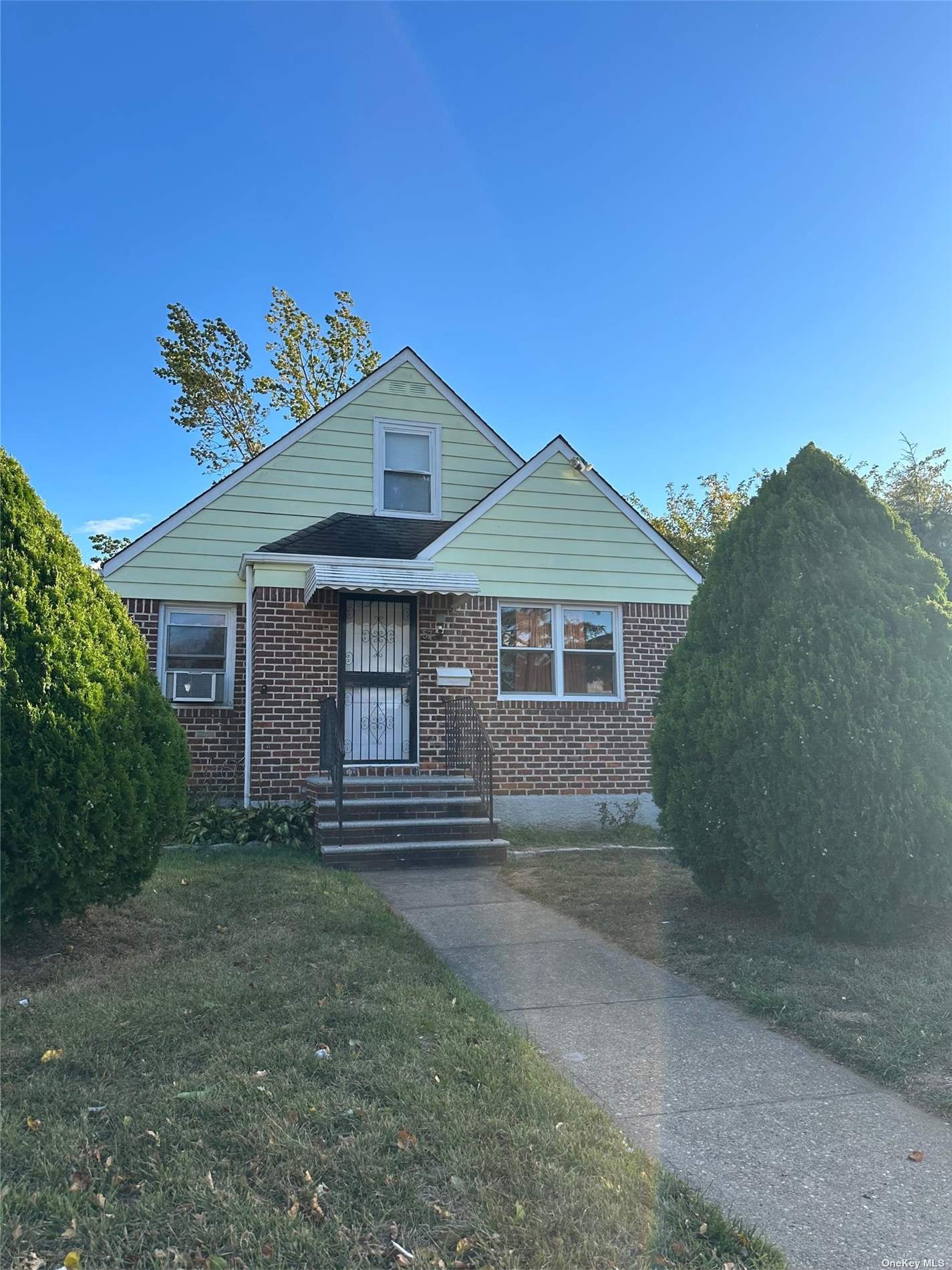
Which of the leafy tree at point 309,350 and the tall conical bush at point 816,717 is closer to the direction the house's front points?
the tall conical bush

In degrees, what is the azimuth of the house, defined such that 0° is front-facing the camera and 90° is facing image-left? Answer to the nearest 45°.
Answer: approximately 0°

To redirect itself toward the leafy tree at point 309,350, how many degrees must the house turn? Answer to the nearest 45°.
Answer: approximately 180°

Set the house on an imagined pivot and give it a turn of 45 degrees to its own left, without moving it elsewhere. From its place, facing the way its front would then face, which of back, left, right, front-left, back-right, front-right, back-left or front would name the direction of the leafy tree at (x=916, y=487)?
left

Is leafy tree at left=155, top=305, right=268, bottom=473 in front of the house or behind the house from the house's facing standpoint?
behind

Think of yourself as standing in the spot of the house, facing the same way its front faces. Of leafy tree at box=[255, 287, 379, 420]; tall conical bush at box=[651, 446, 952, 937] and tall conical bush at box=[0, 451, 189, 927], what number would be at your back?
1

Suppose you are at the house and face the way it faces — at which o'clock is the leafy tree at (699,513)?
The leafy tree is roughly at 7 o'clock from the house.

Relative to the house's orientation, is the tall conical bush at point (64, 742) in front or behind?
in front
